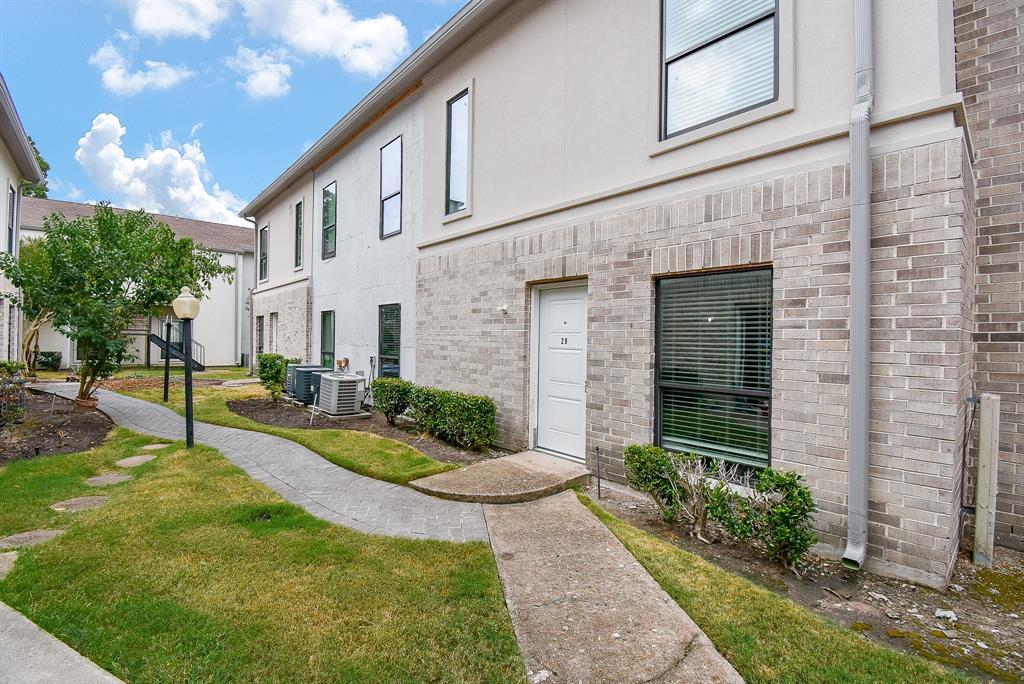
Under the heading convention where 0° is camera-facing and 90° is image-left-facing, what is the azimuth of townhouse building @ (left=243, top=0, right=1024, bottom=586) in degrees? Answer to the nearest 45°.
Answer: approximately 45°

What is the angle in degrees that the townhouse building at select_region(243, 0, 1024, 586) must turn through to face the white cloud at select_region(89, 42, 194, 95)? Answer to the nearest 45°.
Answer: approximately 90° to its right

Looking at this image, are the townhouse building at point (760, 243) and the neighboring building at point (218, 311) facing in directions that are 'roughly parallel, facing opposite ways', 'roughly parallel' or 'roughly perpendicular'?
roughly perpendicular

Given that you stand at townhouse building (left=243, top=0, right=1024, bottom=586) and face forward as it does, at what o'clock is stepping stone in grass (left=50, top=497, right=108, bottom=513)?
The stepping stone in grass is roughly at 1 o'clock from the townhouse building.

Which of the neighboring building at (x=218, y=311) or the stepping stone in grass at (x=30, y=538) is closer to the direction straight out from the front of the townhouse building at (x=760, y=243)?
the stepping stone in grass

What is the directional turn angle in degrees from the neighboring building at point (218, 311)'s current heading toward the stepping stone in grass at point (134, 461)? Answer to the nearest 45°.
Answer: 0° — it already faces it

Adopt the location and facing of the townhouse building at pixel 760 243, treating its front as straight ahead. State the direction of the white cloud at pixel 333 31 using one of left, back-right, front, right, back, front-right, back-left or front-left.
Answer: right

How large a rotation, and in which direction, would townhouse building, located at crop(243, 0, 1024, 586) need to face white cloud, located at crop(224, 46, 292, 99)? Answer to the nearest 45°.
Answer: approximately 90° to its right

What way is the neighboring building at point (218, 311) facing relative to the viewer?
toward the camera

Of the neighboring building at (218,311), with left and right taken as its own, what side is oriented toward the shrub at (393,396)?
front

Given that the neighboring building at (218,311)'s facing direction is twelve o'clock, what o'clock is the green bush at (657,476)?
The green bush is roughly at 12 o'clock from the neighboring building.

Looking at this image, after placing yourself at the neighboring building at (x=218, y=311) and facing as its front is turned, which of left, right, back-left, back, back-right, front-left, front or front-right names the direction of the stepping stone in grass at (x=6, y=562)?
front

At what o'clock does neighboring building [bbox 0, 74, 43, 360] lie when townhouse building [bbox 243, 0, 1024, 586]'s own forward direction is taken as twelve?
The neighboring building is roughly at 2 o'clock from the townhouse building.
